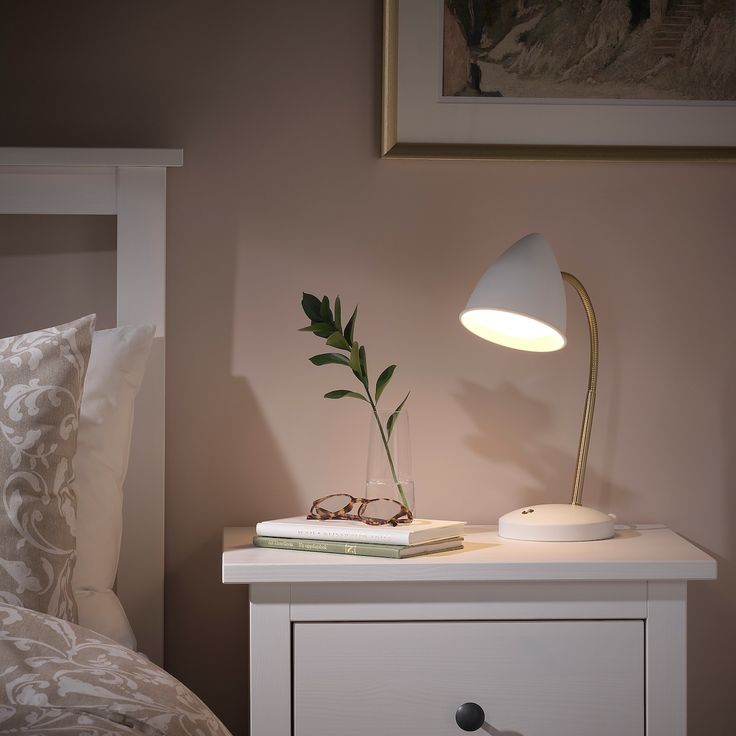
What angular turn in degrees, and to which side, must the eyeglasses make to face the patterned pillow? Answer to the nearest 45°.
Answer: approximately 45° to its right

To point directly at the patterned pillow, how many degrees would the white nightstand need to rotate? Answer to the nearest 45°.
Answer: approximately 90° to its right

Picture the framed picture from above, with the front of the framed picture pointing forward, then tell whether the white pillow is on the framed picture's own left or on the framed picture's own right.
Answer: on the framed picture's own right
